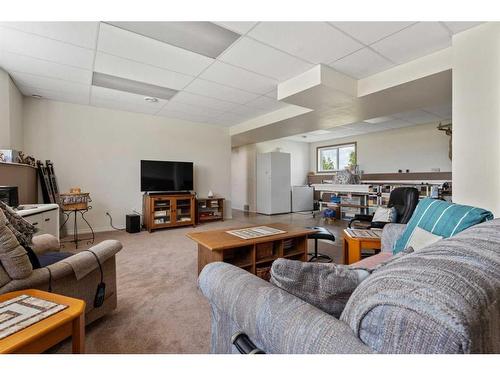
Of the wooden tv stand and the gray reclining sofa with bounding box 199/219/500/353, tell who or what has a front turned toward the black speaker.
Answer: the gray reclining sofa

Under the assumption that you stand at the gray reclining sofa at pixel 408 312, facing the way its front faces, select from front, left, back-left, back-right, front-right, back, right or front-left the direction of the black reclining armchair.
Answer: front-right

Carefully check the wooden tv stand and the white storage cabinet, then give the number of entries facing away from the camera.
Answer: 0

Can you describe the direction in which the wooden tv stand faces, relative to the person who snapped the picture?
facing the viewer and to the right of the viewer

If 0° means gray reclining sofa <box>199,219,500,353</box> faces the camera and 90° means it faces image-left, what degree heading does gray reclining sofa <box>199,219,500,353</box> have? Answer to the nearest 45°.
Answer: approximately 135°

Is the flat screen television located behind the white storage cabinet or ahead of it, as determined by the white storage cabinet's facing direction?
ahead

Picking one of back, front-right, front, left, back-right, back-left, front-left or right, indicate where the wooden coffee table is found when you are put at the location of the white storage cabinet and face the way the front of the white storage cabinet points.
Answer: front-left

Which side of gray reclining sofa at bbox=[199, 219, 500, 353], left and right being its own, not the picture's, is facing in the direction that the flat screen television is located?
front
